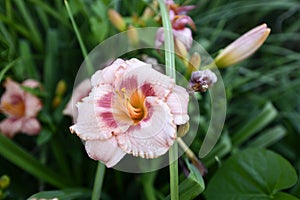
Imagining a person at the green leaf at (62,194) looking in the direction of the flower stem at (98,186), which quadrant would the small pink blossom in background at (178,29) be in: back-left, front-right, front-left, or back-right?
front-left

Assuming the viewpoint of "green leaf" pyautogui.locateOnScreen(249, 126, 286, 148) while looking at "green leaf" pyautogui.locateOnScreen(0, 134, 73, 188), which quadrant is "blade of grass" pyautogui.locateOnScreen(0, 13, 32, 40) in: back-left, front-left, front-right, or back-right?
front-right

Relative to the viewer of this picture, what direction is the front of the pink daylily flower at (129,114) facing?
facing the viewer
